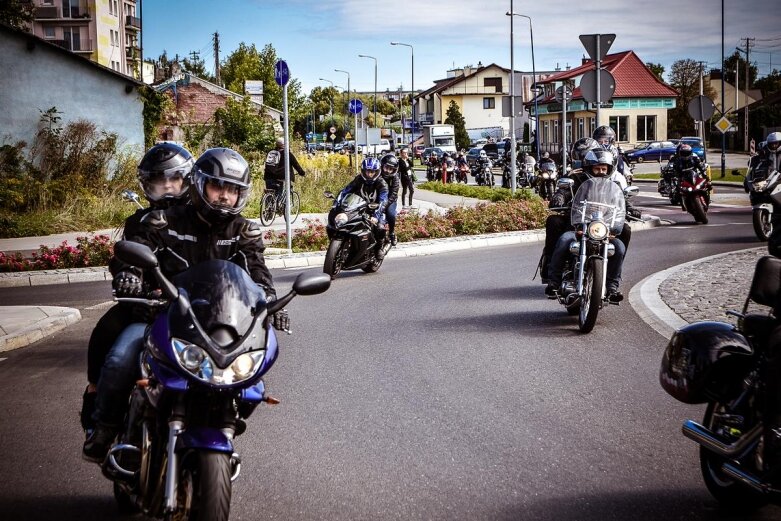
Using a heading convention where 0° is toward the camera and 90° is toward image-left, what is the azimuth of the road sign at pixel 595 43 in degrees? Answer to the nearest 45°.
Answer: approximately 180°

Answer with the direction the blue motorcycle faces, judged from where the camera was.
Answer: facing the viewer and to the right of the viewer

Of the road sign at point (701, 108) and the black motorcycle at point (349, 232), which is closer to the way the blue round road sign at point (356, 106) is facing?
the black motorcycle

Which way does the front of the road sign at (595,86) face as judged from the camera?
facing away from the viewer

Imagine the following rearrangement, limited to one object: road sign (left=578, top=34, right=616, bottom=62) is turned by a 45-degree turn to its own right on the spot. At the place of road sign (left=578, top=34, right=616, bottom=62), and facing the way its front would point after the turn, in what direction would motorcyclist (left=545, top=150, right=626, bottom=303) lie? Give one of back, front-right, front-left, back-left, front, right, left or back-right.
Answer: back-right

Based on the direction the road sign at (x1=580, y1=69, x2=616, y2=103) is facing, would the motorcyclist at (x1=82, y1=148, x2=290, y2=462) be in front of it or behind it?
behind

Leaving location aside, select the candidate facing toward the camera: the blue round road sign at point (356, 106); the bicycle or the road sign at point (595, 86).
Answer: the blue round road sign

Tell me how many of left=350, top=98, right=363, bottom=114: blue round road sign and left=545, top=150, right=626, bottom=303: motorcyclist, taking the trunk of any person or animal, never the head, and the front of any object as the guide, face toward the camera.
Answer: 2

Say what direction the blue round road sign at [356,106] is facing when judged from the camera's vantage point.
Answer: facing the viewer

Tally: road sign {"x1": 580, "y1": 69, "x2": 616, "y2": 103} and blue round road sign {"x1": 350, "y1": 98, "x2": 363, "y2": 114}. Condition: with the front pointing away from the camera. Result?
1

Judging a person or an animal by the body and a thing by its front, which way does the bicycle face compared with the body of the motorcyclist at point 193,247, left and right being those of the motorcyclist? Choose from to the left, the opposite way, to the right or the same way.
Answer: to the left

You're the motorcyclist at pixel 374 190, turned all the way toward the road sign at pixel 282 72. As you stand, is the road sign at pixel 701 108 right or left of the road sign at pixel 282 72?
right
